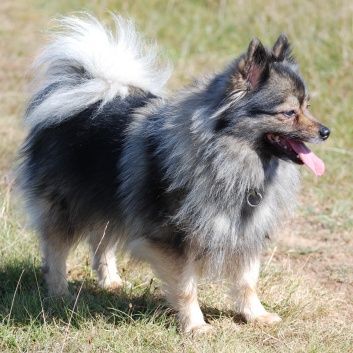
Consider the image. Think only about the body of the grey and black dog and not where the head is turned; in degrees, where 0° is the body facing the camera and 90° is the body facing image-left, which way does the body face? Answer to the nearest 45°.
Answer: approximately 315°
